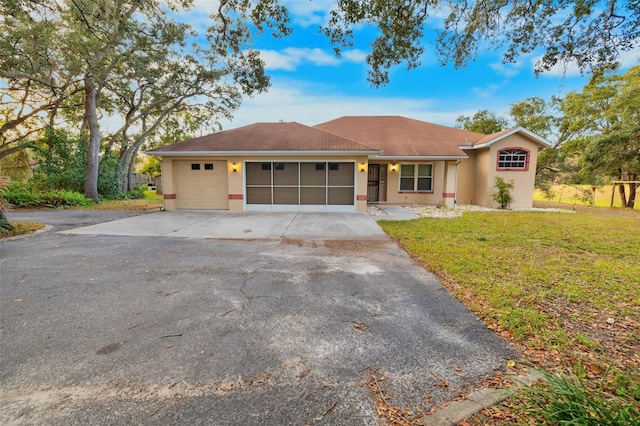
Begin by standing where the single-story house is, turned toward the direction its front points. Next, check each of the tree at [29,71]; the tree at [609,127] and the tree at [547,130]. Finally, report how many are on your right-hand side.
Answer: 1

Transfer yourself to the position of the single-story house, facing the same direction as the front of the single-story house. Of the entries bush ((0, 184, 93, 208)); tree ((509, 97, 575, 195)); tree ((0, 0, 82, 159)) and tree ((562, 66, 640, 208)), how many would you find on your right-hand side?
2

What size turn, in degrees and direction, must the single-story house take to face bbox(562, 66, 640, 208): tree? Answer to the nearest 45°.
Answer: approximately 90° to its left

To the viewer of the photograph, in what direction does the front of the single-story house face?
facing the viewer

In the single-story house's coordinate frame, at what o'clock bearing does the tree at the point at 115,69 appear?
The tree is roughly at 3 o'clock from the single-story house.

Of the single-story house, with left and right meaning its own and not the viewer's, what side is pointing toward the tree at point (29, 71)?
right

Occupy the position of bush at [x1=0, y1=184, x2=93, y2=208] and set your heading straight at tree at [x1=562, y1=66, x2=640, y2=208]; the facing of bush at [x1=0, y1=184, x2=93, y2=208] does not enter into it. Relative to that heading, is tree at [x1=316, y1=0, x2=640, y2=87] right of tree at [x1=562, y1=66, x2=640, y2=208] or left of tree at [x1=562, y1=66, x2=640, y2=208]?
right

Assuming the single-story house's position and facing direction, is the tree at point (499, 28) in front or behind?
in front

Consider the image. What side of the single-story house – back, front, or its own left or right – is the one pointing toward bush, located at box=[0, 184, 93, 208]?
right

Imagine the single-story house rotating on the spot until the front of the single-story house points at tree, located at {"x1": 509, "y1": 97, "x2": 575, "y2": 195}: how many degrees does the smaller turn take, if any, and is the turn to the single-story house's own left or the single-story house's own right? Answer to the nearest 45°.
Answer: approximately 135° to the single-story house's own left

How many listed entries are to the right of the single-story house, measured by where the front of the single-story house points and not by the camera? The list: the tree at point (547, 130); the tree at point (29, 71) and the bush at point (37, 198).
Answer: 2

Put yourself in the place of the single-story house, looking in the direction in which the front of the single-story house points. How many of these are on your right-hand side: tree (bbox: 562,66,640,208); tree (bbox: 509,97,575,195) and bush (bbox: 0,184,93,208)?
1

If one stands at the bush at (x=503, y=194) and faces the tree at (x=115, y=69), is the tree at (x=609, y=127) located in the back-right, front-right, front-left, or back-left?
back-right
